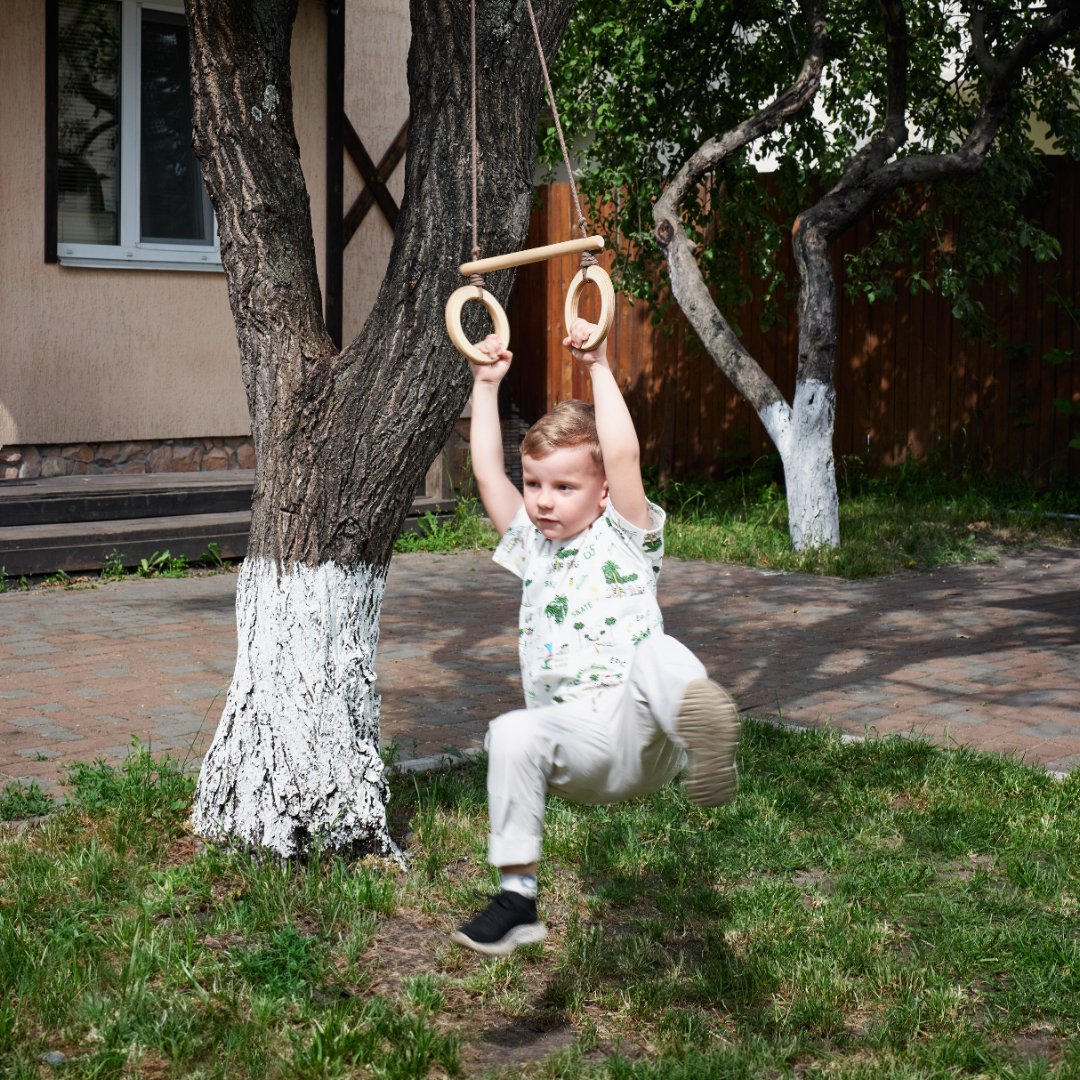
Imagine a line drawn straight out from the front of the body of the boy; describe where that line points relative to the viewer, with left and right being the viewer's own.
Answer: facing the viewer and to the left of the viewer

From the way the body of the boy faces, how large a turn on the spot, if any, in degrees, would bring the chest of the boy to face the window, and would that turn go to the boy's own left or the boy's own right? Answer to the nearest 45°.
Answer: approximately 90° to the boy's own right

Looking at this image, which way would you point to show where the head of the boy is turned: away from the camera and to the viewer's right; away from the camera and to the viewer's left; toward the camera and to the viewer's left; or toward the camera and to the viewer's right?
toward the camera and to the viewer's left

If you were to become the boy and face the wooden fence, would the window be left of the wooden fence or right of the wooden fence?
left

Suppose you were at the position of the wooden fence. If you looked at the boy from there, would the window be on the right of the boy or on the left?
right

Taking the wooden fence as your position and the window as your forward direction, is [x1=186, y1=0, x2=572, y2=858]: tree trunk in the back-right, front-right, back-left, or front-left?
front-left

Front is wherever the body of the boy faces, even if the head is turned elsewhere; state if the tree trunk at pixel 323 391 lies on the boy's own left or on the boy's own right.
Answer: on the boy's own right

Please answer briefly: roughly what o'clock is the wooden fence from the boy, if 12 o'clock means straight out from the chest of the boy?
The wooden fence is roughly at 5 o'clock from the boy.

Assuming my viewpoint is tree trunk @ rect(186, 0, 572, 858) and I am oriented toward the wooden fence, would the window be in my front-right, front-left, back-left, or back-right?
front-left
